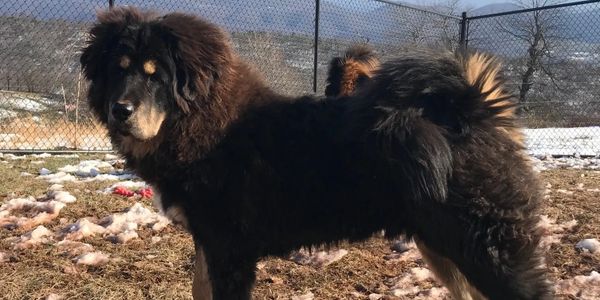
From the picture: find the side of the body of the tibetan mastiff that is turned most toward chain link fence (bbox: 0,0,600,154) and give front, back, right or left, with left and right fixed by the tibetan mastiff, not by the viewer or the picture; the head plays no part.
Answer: right

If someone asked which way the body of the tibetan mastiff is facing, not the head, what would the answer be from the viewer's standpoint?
to the viewer's left

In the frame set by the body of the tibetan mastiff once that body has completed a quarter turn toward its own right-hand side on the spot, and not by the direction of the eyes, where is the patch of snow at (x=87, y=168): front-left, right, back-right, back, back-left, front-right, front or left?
front-left

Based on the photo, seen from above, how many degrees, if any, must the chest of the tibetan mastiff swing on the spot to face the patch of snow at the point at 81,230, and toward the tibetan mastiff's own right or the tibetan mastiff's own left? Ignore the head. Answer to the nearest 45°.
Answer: approximately 45° to the tibetan mastiff's own right

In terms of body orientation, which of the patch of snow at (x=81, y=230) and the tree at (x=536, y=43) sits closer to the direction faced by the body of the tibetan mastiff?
the patch of snow

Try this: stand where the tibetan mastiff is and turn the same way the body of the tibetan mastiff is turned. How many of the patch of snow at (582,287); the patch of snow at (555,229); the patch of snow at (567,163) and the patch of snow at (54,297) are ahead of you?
1

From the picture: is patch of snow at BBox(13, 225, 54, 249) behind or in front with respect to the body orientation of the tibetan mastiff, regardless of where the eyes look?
in front

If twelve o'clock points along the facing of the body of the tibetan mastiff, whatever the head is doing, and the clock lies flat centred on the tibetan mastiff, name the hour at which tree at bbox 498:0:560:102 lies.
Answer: The tree is roughly at 4 o'clock from the tibetan mastiff.

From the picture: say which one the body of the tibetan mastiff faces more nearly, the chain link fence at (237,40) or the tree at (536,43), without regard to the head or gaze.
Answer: the chain link fence
